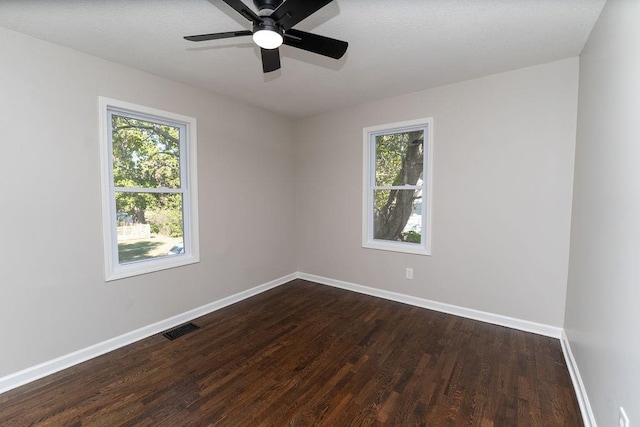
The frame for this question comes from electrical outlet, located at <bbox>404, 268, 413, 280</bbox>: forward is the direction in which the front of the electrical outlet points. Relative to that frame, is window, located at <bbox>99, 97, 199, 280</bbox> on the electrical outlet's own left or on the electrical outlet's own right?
on the electrical outlet's own right

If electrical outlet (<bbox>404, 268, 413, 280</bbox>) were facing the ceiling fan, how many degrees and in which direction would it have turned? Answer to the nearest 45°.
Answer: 0° — it already faces it

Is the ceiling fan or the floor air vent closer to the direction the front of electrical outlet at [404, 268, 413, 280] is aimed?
the ceiling fan

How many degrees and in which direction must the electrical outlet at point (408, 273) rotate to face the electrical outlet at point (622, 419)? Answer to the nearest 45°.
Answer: approximately 45° to its left

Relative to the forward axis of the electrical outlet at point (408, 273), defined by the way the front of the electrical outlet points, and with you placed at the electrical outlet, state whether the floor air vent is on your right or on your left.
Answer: on your right

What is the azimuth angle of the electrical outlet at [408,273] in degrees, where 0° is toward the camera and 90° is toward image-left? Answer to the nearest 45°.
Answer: approximately 0°
